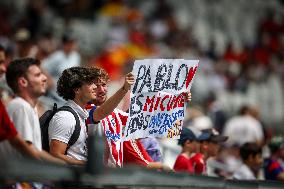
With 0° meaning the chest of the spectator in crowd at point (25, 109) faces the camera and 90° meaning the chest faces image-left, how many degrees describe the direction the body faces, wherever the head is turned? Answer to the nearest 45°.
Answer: approximately 270°

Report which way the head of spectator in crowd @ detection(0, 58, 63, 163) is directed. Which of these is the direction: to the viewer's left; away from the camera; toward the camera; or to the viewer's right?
to the viewer's right

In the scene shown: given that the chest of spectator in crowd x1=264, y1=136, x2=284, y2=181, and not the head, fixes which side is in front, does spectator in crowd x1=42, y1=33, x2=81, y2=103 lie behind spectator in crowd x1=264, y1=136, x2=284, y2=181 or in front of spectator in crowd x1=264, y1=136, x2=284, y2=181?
behind

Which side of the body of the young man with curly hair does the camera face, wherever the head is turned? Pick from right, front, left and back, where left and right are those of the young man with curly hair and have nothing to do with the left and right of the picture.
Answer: right

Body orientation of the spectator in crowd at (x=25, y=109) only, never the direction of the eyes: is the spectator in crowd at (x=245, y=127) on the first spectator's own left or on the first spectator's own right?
on the first spectator's own left

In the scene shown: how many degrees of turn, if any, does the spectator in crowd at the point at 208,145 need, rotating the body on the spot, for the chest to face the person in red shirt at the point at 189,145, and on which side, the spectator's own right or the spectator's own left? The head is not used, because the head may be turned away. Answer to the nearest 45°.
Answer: approximately 135° to the spectator's own right

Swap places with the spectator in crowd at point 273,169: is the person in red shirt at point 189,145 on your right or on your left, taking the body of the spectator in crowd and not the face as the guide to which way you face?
on your right

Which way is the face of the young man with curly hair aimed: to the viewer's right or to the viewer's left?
to the viewer's right

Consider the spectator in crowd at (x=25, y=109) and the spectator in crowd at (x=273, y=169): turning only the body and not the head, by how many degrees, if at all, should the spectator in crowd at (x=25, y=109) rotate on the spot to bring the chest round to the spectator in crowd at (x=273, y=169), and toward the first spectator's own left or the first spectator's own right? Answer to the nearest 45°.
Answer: approximately 45° to the first spectator's own left
